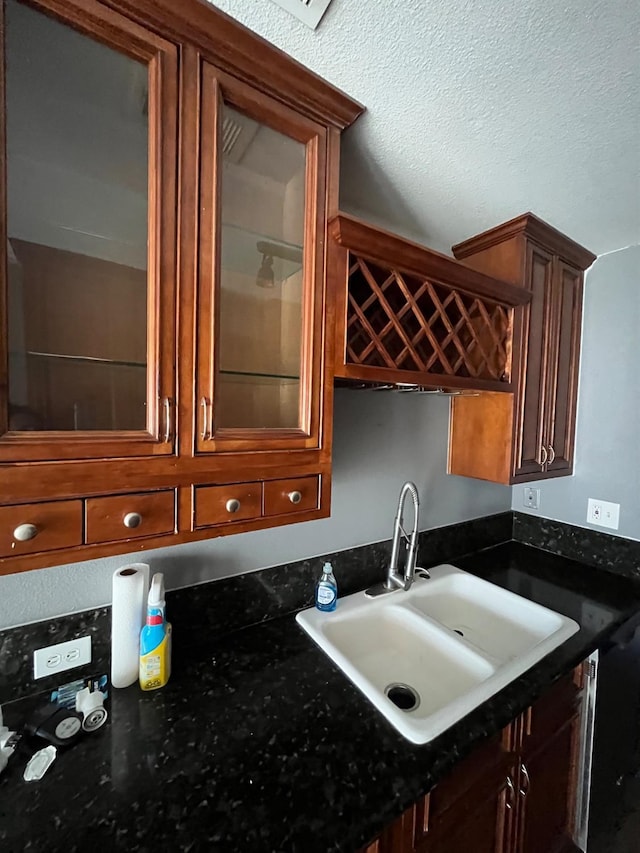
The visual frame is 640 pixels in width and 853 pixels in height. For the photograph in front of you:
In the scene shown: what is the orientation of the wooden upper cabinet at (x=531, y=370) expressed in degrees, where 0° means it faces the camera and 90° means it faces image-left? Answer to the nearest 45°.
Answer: approximately 315°

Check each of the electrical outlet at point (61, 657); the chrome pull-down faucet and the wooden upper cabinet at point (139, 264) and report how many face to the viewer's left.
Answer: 0

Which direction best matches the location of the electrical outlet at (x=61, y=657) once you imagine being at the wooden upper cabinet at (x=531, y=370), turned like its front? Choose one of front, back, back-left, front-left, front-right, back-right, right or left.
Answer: right

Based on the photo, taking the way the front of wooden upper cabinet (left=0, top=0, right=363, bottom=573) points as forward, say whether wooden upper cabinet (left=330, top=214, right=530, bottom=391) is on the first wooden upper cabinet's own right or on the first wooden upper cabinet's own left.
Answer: on the first wooden upper cabinet's own left

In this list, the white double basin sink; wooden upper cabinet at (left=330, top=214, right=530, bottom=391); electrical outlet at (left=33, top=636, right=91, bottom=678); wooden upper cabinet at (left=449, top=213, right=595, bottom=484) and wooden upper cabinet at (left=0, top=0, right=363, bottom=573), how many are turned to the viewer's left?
0

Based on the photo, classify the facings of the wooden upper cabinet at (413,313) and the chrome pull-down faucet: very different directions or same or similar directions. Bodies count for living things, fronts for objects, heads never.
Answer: same or similar directions

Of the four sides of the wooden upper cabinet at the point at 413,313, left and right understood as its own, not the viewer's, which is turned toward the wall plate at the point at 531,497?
left

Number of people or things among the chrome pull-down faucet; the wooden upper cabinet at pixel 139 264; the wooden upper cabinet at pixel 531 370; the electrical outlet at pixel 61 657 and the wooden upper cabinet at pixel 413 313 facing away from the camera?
0

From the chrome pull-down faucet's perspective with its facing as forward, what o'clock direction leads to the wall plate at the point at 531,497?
The wall plate is roughly at 9 o'clock from the chrome pull-down faucet.

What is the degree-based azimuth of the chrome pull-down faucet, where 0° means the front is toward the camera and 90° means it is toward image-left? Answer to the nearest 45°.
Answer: approximately 315°

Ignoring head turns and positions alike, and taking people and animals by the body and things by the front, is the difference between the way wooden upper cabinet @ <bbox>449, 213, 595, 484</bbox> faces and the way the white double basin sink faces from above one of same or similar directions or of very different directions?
same or similar directions

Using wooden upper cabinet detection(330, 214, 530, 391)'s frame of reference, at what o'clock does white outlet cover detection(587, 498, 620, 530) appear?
The white outlet cover is roughly at 9 o'clock from the wooden upper cabinet.

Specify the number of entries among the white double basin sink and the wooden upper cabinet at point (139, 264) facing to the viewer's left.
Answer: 0

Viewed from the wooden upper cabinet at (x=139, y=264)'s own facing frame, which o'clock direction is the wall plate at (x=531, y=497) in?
The wall plate is roughly at 10 o'clock from the wooden upper cabinet.

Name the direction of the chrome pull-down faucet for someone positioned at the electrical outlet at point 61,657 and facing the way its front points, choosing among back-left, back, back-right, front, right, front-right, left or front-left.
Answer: front-left
